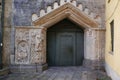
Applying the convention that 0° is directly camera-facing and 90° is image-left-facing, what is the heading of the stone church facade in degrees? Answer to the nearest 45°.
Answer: approximately 0°
